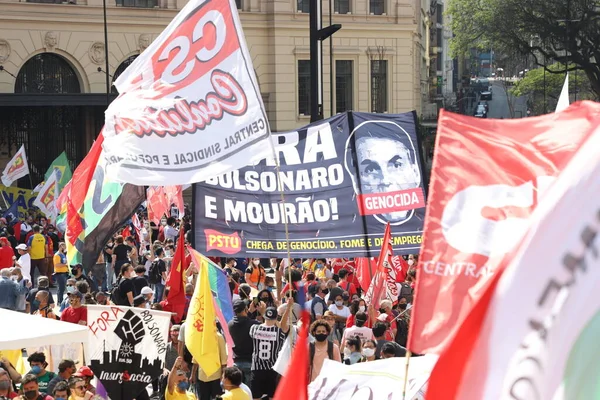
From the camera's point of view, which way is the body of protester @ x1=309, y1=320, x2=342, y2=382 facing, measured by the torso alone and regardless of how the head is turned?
toward the camera

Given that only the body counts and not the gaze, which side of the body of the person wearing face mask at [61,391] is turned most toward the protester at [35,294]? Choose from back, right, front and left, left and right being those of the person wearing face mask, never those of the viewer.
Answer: back

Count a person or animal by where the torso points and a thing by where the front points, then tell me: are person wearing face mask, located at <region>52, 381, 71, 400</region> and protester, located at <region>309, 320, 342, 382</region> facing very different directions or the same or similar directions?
same or similar directions

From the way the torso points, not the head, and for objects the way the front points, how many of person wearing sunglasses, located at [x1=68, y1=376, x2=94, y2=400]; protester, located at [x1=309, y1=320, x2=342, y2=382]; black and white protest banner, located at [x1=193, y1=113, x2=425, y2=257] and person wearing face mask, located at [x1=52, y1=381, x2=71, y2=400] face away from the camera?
0

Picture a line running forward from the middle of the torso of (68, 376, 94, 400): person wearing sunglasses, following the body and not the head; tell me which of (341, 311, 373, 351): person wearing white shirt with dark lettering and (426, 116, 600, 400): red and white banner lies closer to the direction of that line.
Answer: the red and white banner

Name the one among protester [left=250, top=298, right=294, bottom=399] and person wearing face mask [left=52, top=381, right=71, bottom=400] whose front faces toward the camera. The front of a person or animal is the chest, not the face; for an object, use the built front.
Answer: the person wearing face mask

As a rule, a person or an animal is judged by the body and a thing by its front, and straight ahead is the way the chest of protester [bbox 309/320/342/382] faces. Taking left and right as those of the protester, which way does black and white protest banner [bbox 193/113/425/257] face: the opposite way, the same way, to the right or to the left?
the same way

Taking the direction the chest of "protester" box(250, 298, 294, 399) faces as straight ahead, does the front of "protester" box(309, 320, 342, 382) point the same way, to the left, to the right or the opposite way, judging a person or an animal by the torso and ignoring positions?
the opposite way

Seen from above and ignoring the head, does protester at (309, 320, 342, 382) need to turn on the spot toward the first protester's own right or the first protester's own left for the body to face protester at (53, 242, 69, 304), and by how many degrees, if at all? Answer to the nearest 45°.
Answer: approximately 135° to the first protester's own right

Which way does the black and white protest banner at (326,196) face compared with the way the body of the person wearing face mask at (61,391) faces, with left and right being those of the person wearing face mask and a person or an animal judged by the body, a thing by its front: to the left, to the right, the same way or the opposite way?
the same way

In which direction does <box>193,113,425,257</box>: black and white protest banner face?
toward the camera

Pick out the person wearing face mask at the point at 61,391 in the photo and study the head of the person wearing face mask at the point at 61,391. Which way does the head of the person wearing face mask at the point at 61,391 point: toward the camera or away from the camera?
toward the camera

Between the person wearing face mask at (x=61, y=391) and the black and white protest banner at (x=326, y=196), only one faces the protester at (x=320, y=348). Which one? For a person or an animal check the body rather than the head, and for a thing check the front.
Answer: the black and white protest banner

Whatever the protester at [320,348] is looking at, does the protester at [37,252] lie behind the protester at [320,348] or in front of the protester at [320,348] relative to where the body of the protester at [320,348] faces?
behind

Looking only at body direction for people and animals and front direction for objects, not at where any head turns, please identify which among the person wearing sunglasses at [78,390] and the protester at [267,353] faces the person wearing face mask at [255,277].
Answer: the protester

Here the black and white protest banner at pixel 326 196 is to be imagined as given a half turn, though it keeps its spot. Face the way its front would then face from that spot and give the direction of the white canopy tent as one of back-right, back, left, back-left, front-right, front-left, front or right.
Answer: back-left
